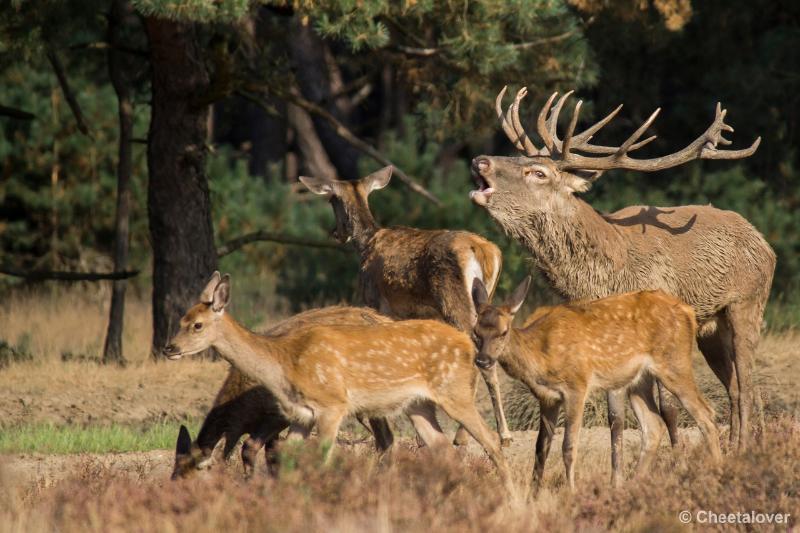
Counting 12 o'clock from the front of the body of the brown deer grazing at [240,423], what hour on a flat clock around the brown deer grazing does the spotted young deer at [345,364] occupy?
The spotted young deer is roughly at 7 o'clock from the brown deer grazing.

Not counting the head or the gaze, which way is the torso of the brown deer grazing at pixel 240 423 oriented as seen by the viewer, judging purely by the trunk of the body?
to the viewer's left

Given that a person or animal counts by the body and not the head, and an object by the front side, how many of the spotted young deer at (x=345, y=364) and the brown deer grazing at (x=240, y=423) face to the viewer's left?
2

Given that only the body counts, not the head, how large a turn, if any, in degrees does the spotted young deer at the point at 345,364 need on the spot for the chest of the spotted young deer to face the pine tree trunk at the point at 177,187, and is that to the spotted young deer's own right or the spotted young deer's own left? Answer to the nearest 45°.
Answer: approximately 90° to the spotted young deer's own right

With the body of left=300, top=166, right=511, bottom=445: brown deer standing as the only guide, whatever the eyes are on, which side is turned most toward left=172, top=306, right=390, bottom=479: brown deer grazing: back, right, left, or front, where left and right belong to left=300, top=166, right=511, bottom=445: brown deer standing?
left

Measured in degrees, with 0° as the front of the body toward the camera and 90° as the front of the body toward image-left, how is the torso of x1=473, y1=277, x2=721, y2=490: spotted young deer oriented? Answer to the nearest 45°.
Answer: approximately 45°

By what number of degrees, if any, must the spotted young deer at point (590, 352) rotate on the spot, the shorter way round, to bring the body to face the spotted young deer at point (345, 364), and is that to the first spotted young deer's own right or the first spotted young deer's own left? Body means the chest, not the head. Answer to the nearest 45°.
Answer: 0° — it already faces it

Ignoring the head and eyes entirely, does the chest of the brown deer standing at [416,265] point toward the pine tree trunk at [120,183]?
yes

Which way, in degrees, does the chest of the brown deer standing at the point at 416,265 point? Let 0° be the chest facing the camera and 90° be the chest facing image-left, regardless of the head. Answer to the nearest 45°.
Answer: approximately 135°

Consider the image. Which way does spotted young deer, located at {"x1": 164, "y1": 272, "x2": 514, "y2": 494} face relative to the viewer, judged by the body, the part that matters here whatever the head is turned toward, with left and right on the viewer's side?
facing to the left of the viewer

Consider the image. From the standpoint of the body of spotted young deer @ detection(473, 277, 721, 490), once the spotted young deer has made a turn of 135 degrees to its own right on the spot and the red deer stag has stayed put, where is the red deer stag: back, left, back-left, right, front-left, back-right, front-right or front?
front

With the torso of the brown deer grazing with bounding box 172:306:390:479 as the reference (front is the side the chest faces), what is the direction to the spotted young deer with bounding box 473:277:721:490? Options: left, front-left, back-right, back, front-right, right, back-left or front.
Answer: back
